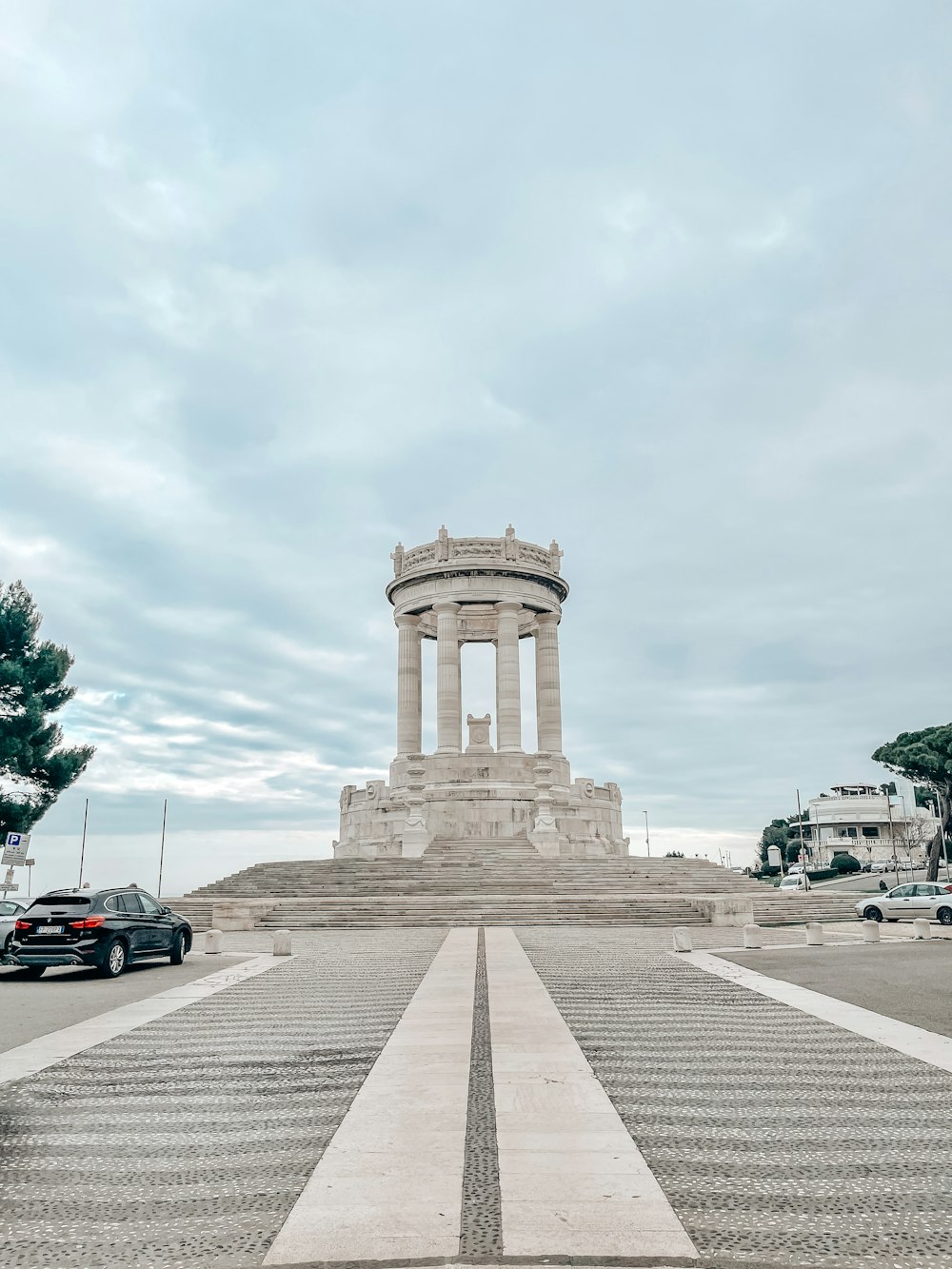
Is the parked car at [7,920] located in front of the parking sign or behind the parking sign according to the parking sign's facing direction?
in front

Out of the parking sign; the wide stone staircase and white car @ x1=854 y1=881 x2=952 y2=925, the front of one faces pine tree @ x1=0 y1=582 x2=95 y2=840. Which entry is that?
the white car

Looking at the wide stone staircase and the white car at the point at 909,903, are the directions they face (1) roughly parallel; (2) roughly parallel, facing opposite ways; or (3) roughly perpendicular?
roughly perpendicular

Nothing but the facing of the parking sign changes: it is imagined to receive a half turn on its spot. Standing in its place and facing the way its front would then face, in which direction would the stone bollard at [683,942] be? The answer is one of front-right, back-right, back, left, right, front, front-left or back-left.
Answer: back-right

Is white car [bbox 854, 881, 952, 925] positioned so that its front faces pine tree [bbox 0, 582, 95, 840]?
yes

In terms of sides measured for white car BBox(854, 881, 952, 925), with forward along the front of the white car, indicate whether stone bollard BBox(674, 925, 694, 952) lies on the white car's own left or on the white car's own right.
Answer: on the white car's own left

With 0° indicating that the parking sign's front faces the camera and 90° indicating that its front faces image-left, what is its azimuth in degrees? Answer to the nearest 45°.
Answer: approximately 0°

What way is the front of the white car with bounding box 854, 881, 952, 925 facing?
to the viewer's left

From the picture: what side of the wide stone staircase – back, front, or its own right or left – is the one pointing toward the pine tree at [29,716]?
right

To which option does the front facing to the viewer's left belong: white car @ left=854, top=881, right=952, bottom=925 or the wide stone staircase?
the white car

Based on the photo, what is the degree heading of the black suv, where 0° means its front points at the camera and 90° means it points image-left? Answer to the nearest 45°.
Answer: approximately 225°

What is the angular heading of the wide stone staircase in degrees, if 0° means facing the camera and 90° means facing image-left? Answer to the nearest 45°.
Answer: approximately 0°

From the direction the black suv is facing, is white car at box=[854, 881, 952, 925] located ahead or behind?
ahead
